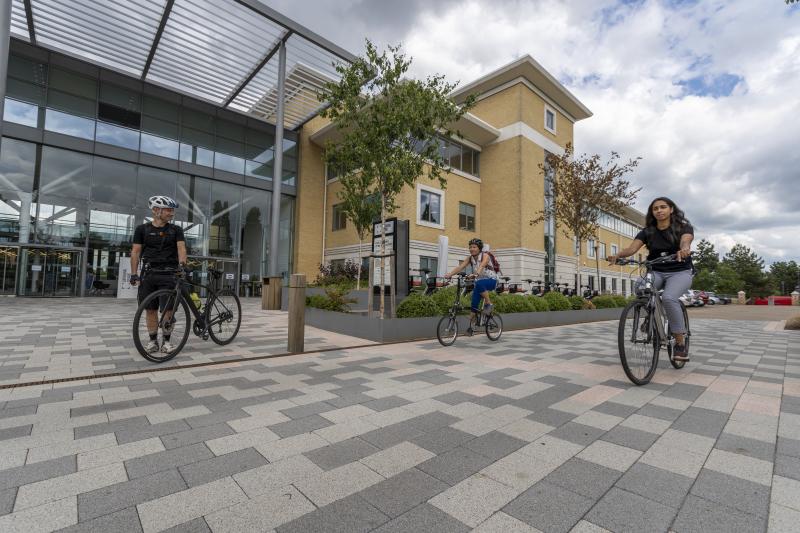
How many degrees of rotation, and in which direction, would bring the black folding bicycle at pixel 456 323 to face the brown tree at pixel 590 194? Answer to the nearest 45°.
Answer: approximately 180°

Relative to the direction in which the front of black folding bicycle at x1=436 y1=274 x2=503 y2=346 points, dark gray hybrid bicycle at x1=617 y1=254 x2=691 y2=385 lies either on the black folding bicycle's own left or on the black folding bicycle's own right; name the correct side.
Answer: on the black folding bicycle's own left

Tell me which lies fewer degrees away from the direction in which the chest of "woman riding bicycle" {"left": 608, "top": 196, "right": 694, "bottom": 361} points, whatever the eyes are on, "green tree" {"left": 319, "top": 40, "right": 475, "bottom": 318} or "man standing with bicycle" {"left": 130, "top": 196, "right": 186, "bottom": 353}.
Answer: the man standing with bicycle

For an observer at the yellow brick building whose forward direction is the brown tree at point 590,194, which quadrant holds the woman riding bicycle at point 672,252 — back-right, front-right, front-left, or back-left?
front-right

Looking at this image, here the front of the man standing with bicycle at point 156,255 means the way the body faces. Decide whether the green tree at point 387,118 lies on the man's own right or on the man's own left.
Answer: on the man's own left

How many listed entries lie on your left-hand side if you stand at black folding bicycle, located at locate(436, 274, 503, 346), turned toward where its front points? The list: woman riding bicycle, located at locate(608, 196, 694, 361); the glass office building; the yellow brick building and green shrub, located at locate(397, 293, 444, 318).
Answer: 1

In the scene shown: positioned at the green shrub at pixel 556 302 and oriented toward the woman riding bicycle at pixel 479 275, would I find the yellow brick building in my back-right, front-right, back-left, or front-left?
back-right

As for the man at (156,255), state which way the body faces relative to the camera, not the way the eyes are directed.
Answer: toward the camera

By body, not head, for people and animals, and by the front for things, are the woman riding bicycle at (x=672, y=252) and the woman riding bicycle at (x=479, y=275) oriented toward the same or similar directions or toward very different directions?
same or similar directions

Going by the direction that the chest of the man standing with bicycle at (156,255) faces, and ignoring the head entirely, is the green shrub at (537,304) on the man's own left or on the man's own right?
on the man's own left

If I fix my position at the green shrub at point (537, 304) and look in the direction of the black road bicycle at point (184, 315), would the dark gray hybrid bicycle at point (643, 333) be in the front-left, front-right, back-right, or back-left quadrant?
front-left

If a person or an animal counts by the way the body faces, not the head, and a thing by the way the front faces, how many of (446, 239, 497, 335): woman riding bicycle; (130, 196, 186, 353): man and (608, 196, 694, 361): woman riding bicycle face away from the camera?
0

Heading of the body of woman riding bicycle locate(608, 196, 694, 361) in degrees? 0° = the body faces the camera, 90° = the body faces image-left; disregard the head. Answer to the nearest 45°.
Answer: approximately 45°

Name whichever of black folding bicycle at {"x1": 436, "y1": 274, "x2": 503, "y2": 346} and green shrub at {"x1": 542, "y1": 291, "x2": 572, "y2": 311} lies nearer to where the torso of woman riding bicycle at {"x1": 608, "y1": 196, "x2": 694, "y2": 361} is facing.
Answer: the black folding bicycle
